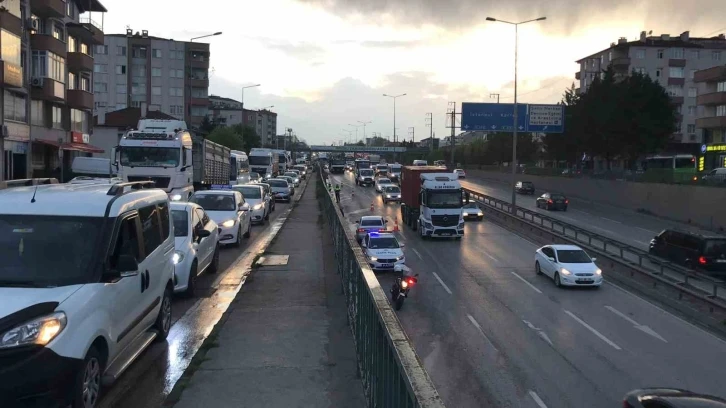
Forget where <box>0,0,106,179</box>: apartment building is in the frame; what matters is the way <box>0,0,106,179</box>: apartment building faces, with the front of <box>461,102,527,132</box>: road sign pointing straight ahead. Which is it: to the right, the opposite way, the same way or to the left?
to the left

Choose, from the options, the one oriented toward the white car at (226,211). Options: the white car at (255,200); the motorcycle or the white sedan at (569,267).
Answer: the white car at (255,200)

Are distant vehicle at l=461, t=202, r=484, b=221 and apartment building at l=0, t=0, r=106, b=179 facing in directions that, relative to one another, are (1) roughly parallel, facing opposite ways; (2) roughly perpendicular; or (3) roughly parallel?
roughly perpendicular

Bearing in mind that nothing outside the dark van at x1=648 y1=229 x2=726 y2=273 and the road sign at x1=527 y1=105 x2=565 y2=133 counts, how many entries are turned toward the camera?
1

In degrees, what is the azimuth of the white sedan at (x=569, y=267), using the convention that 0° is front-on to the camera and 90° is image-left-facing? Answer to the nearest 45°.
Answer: approximately 315°

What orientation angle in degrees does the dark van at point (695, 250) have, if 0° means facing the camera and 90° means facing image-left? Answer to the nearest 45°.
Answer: approximately 135°

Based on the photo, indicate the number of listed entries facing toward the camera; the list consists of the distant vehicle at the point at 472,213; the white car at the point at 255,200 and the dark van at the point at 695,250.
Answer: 2

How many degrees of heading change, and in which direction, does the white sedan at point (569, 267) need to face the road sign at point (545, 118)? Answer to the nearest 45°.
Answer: approximately 135° to its left

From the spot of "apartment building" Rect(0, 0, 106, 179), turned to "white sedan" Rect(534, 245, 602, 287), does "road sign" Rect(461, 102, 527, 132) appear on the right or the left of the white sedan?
left

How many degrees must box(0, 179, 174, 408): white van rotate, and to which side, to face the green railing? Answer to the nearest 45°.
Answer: approximately 90° to its left

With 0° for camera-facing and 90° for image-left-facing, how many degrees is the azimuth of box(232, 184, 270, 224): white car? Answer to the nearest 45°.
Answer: approximately 0°

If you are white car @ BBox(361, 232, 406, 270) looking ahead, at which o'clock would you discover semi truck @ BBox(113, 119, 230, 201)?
The semi truck is roughly at 3 o'clock from the white car.

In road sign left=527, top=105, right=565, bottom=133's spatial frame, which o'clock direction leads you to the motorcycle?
The motorcycle is roughly at 12 o'clock from the road sign.
